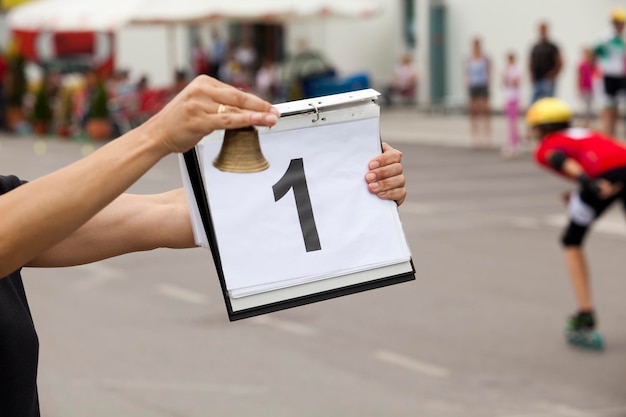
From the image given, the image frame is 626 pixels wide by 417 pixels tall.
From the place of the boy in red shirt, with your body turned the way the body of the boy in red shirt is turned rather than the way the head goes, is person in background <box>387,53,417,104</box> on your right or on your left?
on your right

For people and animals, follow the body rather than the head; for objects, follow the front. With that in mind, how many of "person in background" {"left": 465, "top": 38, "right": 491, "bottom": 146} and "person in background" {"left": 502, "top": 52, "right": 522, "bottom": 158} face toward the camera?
2

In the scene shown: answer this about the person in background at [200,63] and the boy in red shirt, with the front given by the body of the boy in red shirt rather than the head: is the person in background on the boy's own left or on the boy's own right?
on the boy's own right

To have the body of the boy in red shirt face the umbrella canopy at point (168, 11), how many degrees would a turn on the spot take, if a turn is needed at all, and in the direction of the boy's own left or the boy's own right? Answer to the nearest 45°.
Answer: approximately 45° to the boy's own right

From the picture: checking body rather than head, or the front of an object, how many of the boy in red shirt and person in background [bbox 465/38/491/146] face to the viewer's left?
1

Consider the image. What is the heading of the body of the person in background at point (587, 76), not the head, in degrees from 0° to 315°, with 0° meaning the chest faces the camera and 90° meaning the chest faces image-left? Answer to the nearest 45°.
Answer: approximately 45°

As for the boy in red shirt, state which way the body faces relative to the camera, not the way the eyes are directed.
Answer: to the viewer's left

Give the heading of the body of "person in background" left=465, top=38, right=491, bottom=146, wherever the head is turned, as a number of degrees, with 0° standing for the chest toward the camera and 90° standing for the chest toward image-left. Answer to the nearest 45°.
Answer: approximately 0°

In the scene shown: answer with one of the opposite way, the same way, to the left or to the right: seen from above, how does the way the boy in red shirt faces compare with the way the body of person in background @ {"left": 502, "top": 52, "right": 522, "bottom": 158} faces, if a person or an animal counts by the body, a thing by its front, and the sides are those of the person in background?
to the right

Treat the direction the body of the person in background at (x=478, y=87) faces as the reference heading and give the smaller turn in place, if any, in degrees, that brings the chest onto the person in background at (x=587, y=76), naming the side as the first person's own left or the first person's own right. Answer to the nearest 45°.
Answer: approximately 135° to the first person's own left
